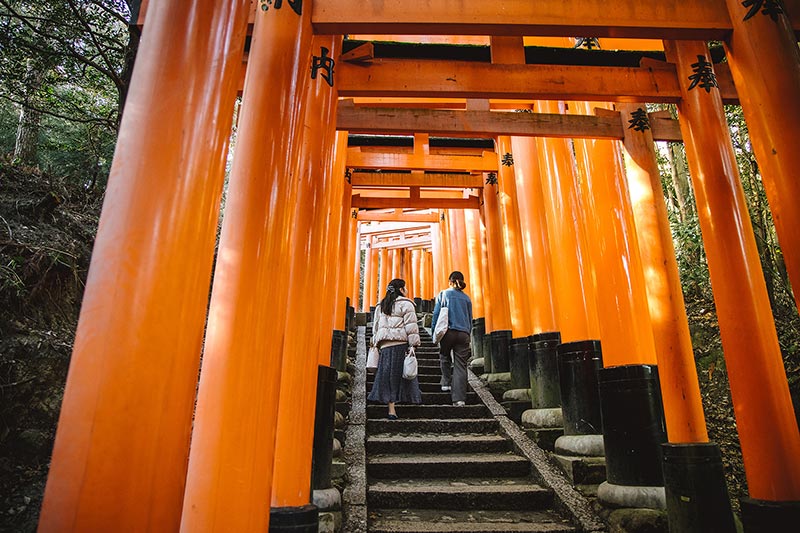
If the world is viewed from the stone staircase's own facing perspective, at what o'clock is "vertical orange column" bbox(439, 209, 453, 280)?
The vertical orange column is roughly at 6 o'clock from the stone staircase.

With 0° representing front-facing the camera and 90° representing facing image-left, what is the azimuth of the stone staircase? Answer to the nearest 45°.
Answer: approximately 0°

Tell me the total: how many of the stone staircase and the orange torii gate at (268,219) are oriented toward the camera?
2

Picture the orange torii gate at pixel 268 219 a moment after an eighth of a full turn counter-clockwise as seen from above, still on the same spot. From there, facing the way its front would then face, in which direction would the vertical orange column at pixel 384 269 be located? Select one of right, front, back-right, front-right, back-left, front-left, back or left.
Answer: back-left

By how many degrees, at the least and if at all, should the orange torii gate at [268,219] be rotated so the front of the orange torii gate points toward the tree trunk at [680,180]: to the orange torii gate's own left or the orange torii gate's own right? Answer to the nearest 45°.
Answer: approximately 135° to the orange torii gate's own left

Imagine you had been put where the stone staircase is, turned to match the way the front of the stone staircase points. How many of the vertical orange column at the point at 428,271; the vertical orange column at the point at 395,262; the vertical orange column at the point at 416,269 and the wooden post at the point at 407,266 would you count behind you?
4

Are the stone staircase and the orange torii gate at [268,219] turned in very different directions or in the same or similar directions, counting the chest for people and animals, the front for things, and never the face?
same or similar directions

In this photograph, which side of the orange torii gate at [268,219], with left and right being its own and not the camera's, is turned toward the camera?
front

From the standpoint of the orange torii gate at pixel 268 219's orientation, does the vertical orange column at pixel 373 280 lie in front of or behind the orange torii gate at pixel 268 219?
behind

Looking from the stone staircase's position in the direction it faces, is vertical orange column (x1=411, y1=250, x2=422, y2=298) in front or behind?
behind

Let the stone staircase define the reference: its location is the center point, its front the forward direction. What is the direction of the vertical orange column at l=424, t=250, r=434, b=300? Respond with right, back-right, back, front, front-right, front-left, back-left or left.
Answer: back

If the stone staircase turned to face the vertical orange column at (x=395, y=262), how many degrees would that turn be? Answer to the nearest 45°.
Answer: approximately 180°

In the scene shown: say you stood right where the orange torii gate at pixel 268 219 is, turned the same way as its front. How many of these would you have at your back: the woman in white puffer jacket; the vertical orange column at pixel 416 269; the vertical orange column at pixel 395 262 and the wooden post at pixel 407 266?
4
